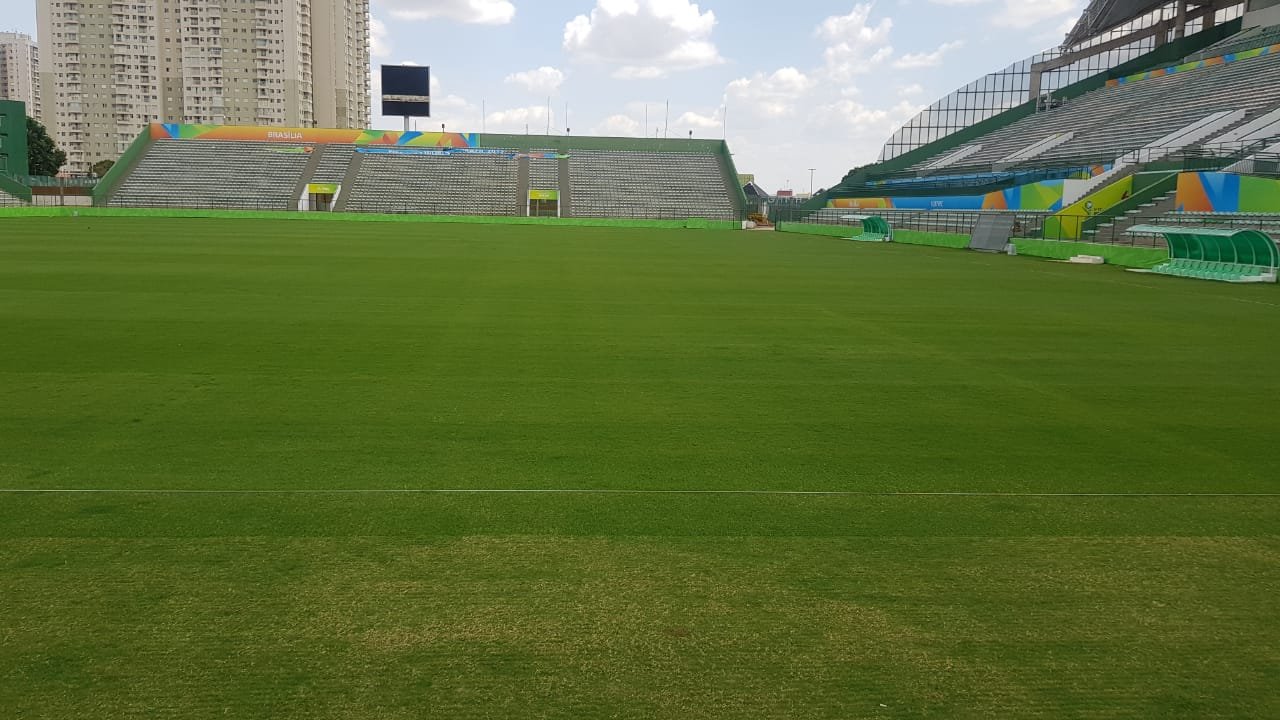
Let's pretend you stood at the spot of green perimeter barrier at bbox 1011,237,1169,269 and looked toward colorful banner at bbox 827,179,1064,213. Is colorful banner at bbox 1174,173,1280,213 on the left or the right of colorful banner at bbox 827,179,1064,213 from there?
right

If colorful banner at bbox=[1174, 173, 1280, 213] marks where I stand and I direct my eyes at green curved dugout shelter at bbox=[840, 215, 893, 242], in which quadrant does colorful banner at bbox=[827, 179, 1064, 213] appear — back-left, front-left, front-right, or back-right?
front-right

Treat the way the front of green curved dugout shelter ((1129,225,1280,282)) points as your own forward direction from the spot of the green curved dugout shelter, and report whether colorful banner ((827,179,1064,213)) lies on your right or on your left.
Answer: on your right

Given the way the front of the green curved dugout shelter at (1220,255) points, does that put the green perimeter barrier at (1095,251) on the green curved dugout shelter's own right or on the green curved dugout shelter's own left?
on the green curved dugout shelter's own right

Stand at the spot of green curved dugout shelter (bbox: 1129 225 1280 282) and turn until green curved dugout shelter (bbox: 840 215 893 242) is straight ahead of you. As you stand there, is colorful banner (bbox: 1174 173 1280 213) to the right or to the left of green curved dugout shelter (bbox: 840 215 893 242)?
right

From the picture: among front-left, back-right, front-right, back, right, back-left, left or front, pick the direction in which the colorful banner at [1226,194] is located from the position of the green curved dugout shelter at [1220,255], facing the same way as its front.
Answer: back-right

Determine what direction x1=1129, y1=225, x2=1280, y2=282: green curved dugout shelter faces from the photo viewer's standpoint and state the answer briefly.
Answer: facing the viewer and to the left of the viewer

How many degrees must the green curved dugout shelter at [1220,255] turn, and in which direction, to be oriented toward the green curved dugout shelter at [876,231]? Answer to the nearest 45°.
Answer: approximately 90° to its right
